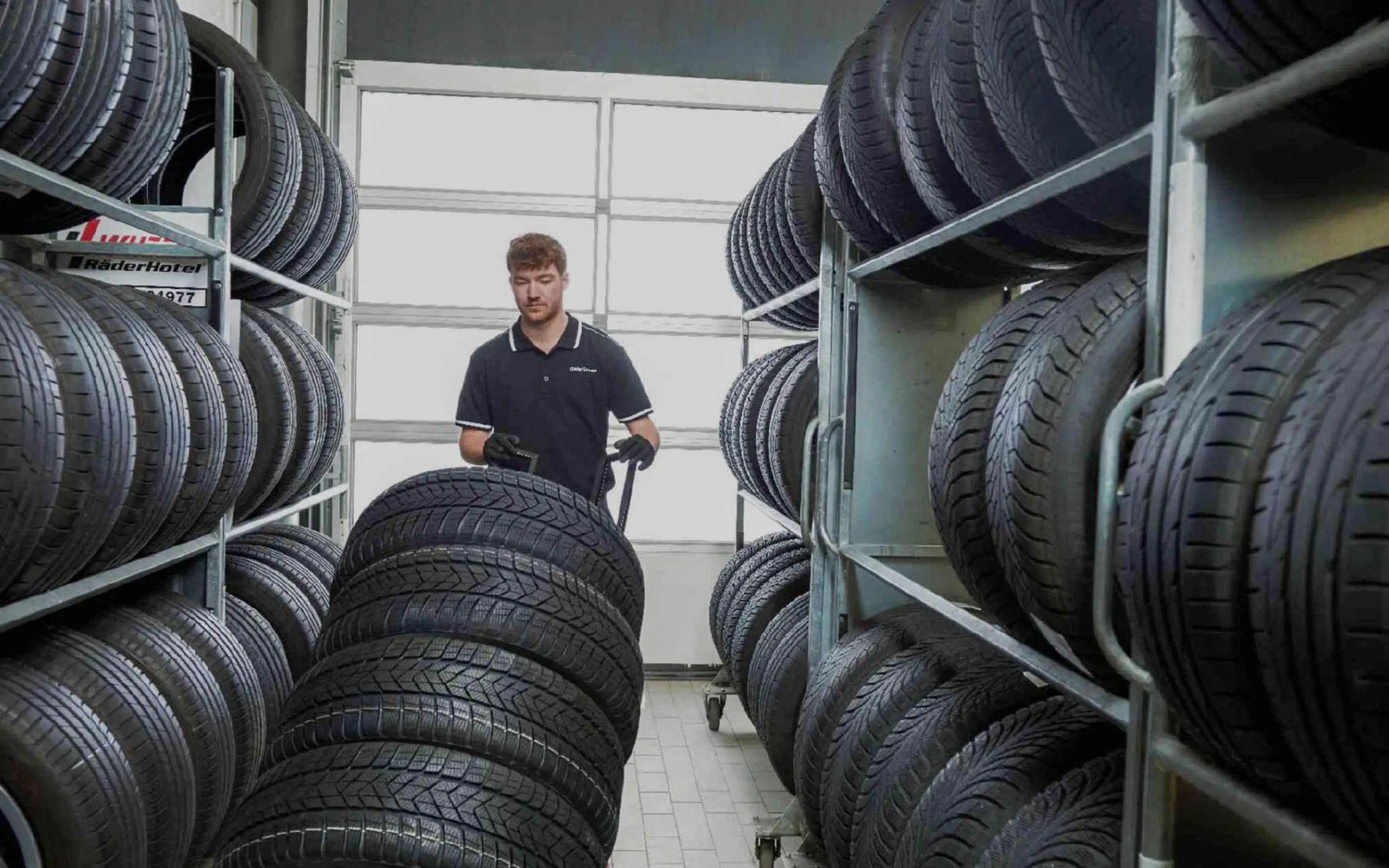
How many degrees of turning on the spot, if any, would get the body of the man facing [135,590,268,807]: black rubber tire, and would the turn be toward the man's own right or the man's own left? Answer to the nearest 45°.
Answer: approximately 45° to the man's own right

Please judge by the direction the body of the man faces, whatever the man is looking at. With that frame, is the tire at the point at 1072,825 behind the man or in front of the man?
in front

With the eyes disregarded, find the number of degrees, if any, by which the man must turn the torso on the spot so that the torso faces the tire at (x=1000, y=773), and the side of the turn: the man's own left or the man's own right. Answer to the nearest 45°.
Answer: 0° — they already face it

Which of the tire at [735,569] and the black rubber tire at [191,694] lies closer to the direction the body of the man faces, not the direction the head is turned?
the black rubber tire

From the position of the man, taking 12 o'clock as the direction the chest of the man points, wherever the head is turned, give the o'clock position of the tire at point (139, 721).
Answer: The tire is roughly at 1 o'clock from the man.

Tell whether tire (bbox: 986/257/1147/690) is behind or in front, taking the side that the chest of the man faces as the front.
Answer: in front

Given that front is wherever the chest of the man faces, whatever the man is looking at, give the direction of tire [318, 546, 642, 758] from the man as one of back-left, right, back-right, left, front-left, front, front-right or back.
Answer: front

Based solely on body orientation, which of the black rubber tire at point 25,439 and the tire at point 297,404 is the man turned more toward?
the black rubber tire

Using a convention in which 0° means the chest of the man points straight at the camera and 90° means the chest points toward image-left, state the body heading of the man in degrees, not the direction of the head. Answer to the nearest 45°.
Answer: approximately 0°
